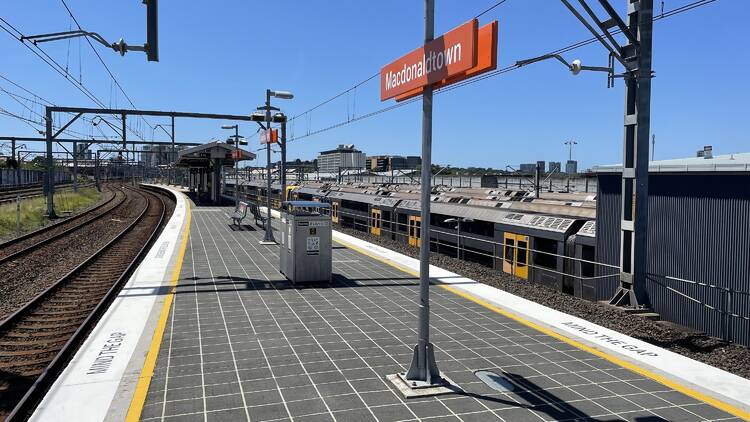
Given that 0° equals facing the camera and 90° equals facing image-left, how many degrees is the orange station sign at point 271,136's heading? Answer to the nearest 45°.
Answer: approximately 0°

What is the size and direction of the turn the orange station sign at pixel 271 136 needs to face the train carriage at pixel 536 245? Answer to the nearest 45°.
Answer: approximately 45° to its left

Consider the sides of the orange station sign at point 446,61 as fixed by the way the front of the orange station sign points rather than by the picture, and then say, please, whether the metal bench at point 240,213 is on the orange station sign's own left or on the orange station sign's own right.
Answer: on the orange station sign's own right

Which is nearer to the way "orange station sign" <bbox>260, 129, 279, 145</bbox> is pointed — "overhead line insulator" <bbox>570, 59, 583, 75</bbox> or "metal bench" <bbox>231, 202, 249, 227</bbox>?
the overhead line insulator

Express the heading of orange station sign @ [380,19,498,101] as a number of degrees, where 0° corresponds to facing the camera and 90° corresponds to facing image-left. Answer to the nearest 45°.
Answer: approximately 45°

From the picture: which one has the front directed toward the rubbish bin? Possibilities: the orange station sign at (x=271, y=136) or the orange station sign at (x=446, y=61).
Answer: the orange station sign at (x=271, y=136)

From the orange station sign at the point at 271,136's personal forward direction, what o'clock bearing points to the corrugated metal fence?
The corrugated metal fence is roughly at 11 o'clock from the orange station sign.

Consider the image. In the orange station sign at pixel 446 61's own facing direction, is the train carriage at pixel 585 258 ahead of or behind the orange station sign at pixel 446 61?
behind
